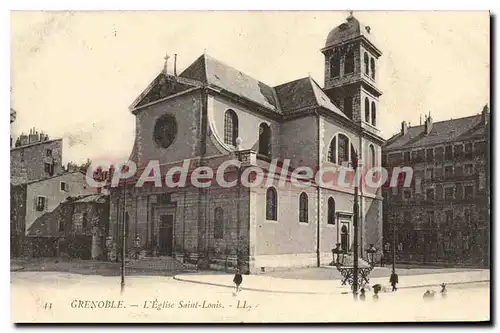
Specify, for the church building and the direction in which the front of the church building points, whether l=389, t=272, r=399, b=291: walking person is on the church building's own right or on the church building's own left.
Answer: on the church building's own left

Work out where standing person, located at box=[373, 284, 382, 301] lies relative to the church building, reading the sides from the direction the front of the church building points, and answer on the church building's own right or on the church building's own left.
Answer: on the church building's own left

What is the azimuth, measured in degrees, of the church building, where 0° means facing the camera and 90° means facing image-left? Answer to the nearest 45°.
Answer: approximately 45°

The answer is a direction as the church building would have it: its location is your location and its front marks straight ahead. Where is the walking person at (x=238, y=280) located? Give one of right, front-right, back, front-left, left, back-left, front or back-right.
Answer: front-left
